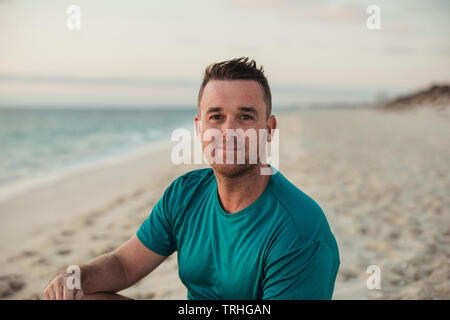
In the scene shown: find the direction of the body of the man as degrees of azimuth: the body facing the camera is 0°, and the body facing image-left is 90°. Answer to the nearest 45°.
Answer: approximately 45°
